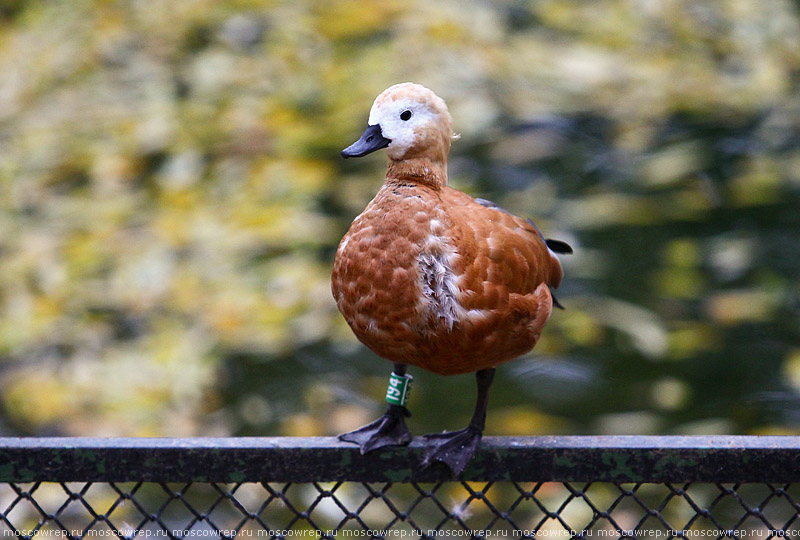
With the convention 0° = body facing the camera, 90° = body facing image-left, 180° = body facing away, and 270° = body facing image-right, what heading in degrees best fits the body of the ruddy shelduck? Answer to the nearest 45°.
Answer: approximately 45°
